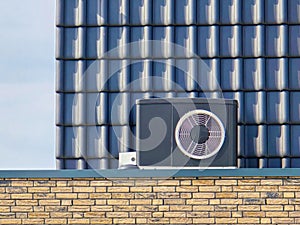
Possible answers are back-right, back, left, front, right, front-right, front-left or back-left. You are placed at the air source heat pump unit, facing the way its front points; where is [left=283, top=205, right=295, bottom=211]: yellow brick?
left

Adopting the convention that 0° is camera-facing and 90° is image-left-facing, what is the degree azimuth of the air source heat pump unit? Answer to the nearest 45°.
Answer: approximately 0°

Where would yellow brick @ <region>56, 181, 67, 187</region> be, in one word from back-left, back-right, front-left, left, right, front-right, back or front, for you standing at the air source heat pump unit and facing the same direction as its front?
right

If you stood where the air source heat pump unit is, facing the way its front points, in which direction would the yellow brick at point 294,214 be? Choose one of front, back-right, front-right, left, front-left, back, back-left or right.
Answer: left

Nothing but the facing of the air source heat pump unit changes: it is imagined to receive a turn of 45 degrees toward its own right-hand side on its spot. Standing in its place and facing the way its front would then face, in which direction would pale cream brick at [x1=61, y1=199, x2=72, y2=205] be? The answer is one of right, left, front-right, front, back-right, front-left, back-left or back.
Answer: front-right
